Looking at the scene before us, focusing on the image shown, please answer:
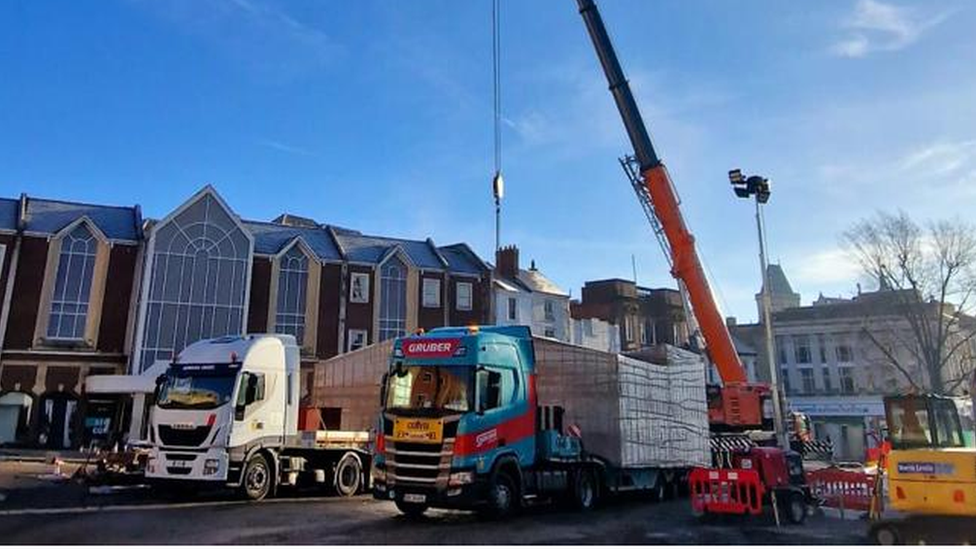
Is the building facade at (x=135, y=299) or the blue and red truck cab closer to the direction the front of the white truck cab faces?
the blue and red truck cab

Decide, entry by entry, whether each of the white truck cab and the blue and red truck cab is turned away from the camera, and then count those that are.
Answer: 0

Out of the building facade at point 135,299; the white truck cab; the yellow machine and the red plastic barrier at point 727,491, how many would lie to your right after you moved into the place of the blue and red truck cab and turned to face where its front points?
2

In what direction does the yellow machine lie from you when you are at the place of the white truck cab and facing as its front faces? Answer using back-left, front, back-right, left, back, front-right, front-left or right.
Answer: left

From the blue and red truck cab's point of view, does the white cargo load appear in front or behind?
behind

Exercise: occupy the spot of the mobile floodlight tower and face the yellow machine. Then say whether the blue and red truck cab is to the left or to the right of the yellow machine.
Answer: right

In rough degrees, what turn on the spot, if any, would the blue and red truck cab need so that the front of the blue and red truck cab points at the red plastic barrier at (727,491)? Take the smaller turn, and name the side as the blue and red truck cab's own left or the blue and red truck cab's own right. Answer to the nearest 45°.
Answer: approximately 135° to the blue and red truck cab's own left

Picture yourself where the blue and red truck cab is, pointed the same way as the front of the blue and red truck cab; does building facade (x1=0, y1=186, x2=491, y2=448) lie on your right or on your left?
on your right

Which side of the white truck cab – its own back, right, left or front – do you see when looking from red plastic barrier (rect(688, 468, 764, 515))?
left

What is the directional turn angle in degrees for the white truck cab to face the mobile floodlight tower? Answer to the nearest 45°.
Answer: approximately 135° to its left

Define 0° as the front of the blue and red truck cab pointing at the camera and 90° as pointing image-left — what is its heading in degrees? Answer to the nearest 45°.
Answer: approximately 45°

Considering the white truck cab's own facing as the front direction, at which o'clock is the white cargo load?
The white cargo load is roughly at 8 o'clock from the white truck cab.
